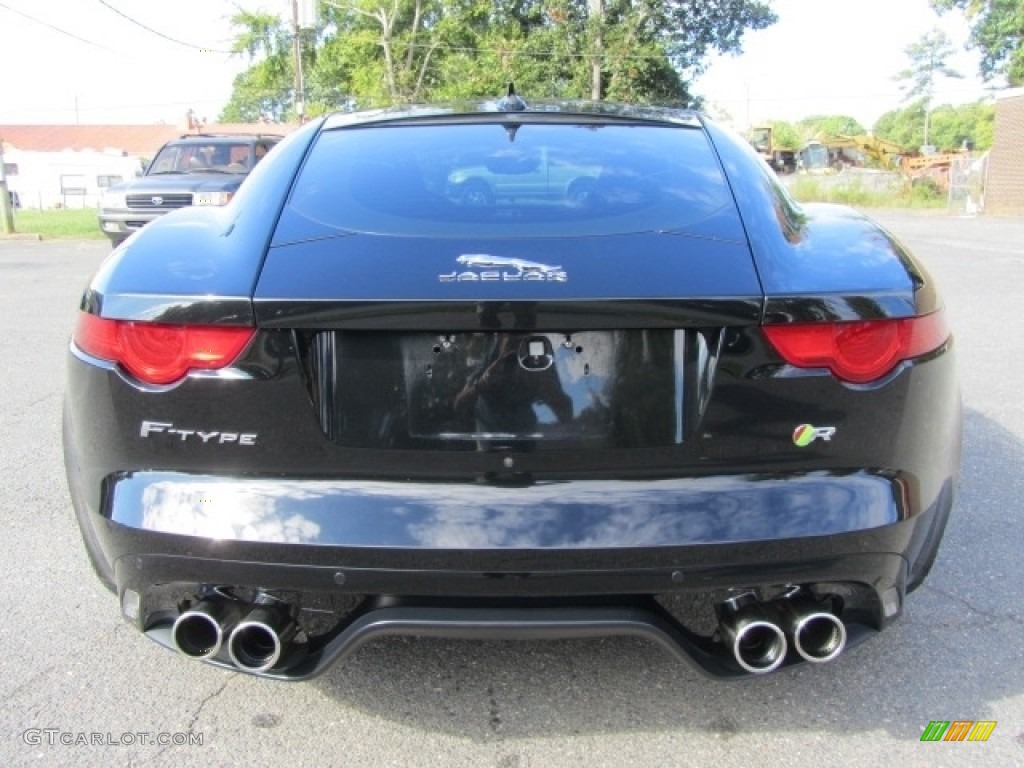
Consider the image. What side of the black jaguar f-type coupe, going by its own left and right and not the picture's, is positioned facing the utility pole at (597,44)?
front

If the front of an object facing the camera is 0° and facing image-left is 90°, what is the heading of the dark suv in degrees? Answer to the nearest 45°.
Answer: approximately 45°

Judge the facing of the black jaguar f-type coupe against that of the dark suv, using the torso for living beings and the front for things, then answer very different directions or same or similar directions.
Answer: very different directions

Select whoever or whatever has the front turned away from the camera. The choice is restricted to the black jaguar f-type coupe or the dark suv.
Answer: the black jaguar f-type coupe

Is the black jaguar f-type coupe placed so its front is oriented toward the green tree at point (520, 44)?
yes

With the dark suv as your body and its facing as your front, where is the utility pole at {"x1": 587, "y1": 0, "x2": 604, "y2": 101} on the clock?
The utility pole is roughly at 6 o'clock from the dark suv.

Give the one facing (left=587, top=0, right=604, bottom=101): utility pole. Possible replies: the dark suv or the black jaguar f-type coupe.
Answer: the black jaguar f-type coupe

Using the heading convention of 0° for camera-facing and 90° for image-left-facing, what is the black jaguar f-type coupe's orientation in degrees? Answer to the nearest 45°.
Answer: approximately 180°

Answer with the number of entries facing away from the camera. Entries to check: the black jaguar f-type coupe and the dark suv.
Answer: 1

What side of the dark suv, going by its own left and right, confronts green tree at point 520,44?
back

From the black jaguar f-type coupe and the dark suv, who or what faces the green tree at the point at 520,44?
the black jaguar f-type coupe

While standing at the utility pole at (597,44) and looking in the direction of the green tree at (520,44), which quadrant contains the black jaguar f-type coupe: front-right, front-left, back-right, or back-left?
back-left

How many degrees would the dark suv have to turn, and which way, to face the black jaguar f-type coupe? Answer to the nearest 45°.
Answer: approximately 45° to its left
